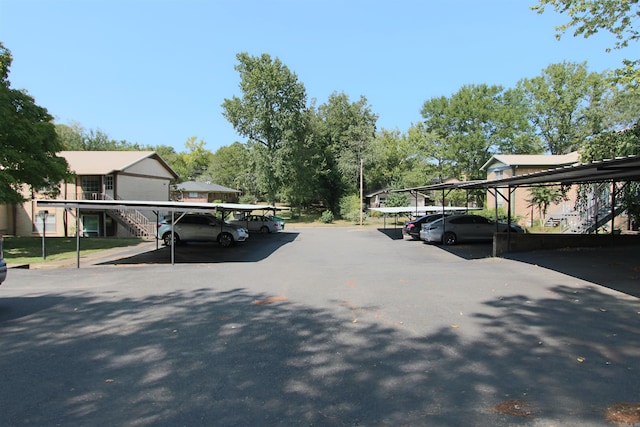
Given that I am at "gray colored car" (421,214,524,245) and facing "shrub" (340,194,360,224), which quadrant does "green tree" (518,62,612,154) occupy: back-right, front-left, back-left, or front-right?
front-right

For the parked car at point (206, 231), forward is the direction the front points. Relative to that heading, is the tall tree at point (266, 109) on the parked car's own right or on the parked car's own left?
on the parked car's own left

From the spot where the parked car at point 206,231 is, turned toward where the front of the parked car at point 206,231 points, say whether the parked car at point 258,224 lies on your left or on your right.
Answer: on your left

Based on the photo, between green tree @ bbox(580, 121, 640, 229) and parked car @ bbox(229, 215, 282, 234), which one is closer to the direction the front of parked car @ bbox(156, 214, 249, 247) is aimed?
the green tree

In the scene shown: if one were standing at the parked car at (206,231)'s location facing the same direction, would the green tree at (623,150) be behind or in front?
in front

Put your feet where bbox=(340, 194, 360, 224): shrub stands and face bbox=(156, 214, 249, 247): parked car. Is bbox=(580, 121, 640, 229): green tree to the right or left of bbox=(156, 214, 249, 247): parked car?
left

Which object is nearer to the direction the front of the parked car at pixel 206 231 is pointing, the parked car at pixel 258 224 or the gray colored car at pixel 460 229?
the gray colored car

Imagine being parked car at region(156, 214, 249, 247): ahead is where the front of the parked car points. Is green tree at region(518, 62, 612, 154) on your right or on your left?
on your left

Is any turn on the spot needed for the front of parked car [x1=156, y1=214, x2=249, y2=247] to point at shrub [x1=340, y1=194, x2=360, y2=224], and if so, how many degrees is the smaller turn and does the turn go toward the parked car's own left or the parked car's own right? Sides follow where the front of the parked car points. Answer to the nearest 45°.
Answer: approximately 90° to the parked car's own left

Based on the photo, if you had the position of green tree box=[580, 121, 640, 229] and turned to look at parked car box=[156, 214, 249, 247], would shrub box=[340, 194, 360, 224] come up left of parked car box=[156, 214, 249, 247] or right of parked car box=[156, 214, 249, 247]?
right
